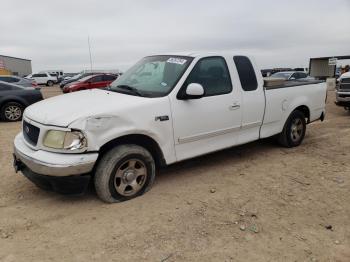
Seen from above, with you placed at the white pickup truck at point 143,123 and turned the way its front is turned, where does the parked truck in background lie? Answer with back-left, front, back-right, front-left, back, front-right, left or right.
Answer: back

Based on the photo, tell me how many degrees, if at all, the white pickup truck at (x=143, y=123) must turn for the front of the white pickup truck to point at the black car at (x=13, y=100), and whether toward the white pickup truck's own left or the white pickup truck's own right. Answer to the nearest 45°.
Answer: approximately 90° to the white pickup truck's own right

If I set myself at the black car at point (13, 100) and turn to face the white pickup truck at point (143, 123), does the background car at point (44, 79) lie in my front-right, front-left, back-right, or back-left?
back-left

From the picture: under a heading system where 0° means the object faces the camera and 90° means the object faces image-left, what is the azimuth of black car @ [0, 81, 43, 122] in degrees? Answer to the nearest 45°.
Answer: approximately 90°

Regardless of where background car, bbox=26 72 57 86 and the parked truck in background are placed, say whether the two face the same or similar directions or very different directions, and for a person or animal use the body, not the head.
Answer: same or similar directions

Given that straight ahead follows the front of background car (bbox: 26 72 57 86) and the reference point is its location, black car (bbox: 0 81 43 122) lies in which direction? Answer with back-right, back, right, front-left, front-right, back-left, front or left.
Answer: left

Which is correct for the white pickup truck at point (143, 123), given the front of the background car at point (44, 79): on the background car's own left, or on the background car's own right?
on the background car's own left

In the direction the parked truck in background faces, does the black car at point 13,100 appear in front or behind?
in front

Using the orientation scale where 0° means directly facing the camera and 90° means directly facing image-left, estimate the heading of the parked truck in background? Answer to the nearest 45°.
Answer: approximately 45°

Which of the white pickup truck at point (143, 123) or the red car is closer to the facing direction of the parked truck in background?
the white pickup truck

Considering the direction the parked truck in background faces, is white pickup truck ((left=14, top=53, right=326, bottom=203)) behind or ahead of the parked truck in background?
ahead

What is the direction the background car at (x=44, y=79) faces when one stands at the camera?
facing to the left of the viewer

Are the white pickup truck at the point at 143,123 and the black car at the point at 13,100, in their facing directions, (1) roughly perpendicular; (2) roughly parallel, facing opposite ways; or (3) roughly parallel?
roughly parallel
